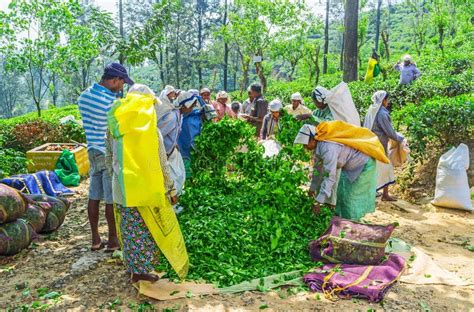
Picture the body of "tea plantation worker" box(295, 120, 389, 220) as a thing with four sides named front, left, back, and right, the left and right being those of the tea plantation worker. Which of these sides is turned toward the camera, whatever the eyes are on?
left

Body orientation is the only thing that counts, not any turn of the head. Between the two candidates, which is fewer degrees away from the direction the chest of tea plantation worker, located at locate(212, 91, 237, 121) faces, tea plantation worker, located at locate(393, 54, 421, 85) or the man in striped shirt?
the man in striped shirt

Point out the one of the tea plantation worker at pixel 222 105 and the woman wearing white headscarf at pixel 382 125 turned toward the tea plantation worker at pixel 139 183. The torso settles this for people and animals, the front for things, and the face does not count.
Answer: the tea plantation worker at pixel 222 105

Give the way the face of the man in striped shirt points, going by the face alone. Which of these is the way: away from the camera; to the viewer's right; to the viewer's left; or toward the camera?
to the viewer's right

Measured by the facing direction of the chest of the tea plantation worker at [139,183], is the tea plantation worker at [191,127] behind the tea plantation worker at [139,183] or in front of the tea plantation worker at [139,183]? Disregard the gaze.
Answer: in front

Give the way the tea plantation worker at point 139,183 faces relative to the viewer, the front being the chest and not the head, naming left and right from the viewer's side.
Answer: facing away from the viewer and to the right of the viewer

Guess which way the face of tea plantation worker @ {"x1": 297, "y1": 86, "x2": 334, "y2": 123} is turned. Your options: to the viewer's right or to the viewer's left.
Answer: to the viewer's left

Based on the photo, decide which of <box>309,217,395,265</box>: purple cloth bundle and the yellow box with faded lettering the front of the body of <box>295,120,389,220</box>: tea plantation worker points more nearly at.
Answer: the yellow box with faded lettering

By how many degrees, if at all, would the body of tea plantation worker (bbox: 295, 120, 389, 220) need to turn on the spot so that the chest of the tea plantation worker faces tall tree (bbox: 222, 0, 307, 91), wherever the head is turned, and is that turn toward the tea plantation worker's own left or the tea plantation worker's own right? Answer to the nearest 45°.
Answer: approximately 90° to the tea plantation worker's own right

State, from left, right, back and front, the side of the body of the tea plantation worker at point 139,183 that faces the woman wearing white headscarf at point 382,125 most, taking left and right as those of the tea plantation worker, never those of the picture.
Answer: front

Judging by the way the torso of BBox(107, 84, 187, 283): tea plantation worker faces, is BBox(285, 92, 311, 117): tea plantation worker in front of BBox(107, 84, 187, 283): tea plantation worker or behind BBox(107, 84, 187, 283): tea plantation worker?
in front
